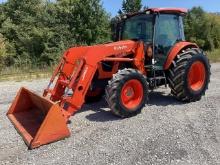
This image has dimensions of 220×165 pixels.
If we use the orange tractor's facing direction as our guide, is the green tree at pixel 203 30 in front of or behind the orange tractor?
behind

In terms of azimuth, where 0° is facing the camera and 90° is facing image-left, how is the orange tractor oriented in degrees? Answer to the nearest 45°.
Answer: approximately 45°

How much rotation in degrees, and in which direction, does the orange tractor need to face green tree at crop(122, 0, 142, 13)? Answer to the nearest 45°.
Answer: approximately 135° to its right
